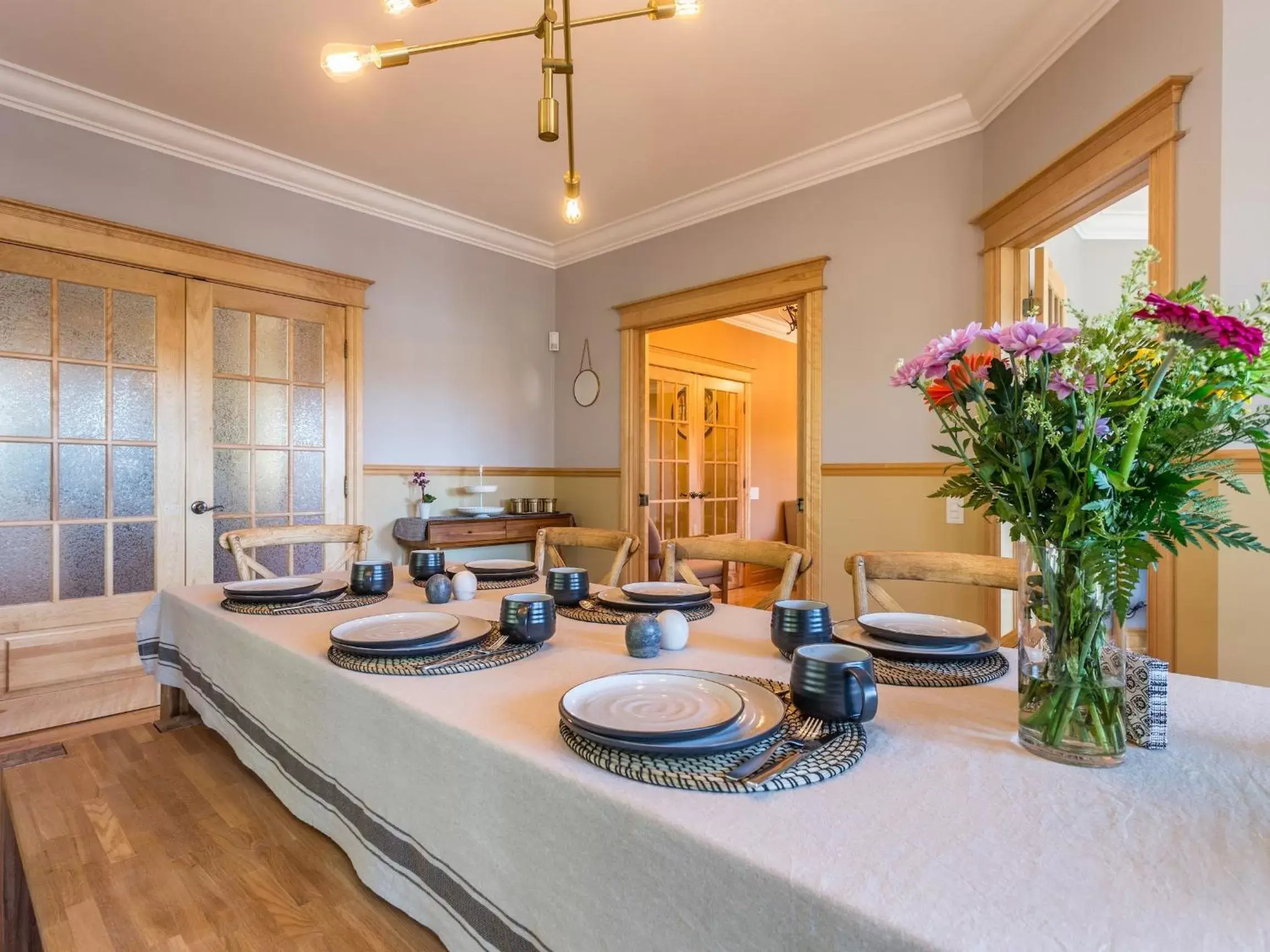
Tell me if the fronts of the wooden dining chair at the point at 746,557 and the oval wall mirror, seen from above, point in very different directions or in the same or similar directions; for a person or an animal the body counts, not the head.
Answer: same or similar directions

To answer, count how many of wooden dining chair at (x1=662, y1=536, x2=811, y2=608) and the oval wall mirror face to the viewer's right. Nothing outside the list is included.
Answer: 0

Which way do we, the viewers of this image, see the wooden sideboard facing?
facing the viewer and to the right of the viewer

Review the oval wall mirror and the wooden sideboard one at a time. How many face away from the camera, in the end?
0

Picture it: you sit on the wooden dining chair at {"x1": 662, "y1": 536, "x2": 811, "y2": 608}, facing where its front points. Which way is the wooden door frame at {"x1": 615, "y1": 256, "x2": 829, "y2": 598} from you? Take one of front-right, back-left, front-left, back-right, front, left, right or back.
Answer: back-right

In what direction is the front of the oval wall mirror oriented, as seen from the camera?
facing the viewer and to the left of the viewer

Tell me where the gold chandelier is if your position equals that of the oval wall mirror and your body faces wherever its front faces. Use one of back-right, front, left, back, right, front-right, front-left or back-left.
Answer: front-left

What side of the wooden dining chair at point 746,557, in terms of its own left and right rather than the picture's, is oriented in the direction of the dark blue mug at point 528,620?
front

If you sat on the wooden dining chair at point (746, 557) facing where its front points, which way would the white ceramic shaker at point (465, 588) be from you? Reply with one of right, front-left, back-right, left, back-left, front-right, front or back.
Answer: front

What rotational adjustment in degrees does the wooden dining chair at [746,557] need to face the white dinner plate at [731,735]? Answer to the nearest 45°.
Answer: approximately 45° to its left

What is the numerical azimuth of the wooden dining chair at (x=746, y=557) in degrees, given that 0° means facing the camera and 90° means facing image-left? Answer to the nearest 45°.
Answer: approximately 45°

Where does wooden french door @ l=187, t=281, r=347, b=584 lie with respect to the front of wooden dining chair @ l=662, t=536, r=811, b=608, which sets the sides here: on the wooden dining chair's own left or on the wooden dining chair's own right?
on the wooden dining chair's own right

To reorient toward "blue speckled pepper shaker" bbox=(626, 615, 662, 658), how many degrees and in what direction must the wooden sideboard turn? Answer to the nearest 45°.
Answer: approximately 45° to its right

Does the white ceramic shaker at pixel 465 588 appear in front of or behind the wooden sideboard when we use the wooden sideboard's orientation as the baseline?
in front

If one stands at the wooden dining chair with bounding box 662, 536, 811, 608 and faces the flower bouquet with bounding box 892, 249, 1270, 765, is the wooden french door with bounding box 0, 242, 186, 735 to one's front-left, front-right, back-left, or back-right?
back-right
